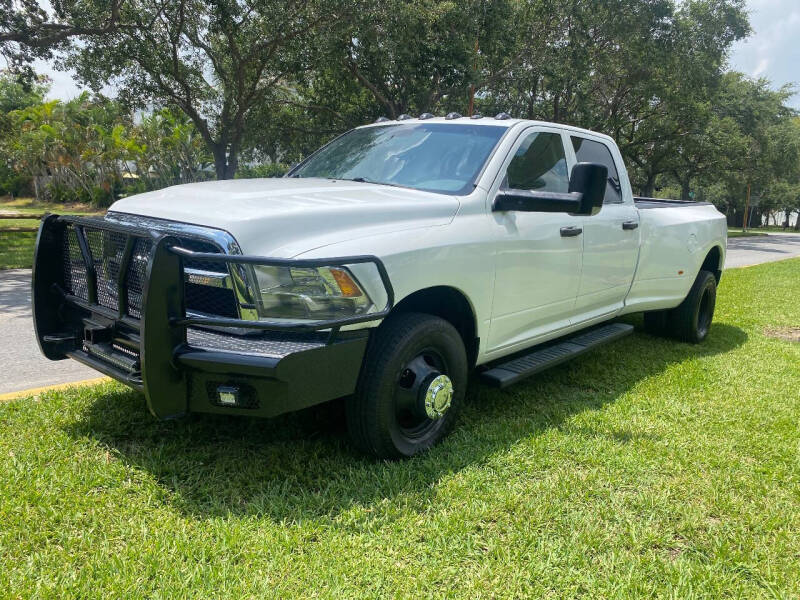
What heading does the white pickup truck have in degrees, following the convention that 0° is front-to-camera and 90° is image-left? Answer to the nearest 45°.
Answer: approximately 45°

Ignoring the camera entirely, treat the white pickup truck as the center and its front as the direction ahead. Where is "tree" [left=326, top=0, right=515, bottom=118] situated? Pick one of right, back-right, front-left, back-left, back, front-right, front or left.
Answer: back-right

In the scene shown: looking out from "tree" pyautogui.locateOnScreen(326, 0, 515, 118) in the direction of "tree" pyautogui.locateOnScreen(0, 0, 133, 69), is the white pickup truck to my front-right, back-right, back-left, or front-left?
front-left

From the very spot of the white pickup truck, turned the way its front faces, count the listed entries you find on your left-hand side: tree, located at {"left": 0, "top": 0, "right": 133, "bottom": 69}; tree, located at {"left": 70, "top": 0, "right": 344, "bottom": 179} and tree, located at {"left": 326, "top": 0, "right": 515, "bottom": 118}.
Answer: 0

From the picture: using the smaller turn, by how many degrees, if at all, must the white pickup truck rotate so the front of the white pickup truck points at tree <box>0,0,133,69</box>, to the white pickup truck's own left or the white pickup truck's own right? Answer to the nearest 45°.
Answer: approximately 90° to the white pickup truck's own right

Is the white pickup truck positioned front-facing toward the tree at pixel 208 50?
no
